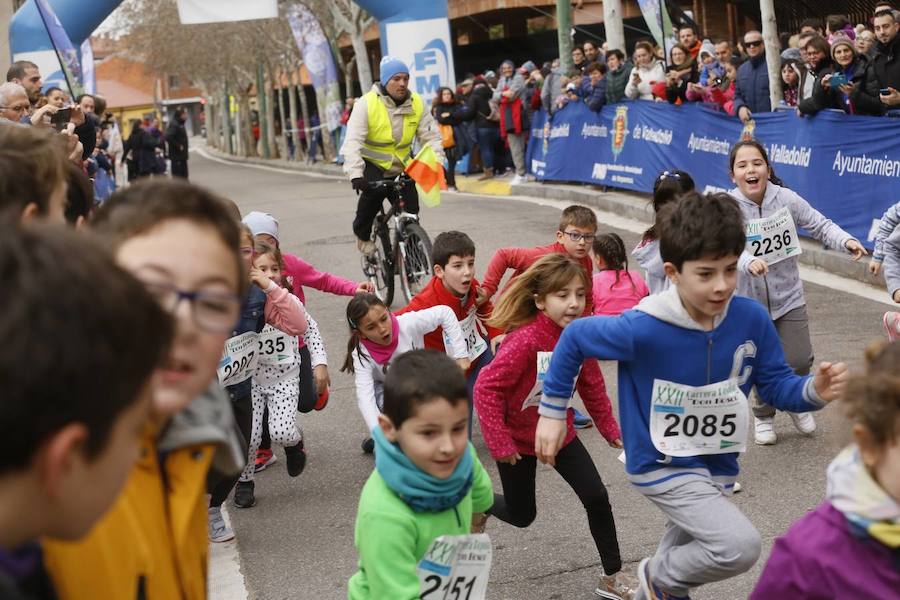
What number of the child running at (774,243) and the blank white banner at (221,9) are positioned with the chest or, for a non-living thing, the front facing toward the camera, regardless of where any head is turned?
2

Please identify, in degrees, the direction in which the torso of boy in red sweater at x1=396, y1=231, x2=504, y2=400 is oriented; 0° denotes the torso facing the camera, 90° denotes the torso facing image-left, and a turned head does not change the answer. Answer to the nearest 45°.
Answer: approximately 315°

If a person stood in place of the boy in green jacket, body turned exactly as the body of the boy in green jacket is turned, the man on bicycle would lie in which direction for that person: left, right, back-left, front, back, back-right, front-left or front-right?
back-left

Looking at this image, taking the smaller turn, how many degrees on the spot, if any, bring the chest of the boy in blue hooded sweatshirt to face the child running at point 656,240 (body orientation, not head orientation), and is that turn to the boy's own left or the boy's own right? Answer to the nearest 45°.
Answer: approximately 135° to the boy's own left

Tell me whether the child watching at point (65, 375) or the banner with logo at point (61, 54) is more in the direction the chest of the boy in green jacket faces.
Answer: the child watching

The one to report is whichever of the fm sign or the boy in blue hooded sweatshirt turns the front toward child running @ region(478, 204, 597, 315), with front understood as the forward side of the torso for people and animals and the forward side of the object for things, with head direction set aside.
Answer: the fm sign
